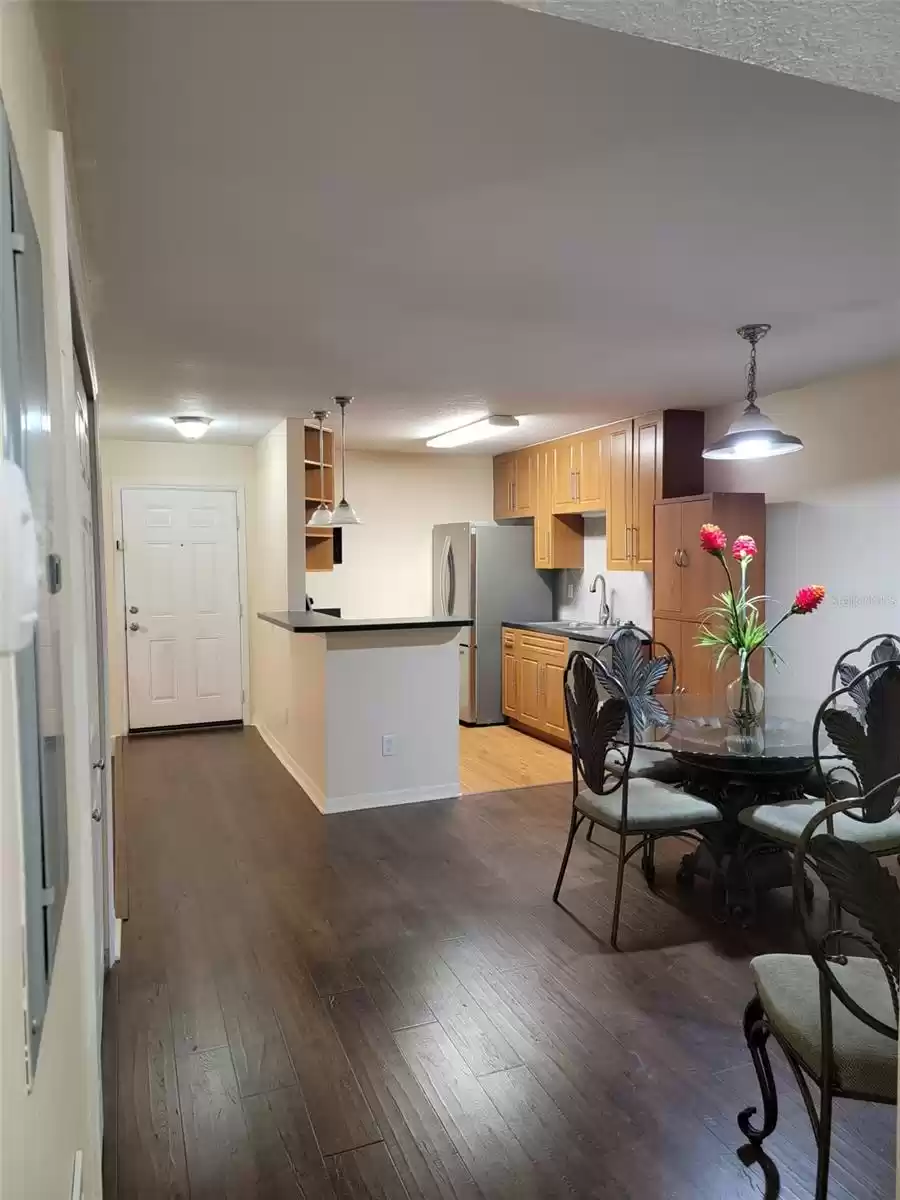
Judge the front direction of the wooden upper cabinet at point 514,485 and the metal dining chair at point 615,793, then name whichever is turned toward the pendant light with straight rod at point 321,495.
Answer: the wooden upper cabinet

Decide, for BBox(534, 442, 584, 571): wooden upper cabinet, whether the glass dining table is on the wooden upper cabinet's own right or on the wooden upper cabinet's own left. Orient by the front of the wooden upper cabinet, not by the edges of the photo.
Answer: on the wooden upper cabinet's own left

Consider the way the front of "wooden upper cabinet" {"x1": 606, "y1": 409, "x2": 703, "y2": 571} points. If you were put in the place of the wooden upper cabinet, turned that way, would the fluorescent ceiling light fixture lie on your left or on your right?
on your right

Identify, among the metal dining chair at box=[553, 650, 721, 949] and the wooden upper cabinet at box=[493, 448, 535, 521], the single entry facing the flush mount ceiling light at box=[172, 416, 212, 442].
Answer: the wooden upper cabinet

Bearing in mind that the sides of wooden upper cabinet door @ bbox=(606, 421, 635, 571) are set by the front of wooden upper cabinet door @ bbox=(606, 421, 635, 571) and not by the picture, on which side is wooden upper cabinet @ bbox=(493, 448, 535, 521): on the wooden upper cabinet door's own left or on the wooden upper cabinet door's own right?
on the wooden upper cabinet door's own right
